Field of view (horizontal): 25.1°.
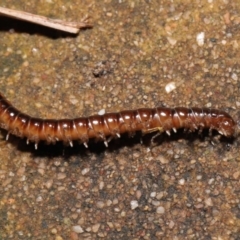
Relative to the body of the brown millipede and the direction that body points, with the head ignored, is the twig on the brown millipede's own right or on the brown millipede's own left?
on the brown millipede's own left

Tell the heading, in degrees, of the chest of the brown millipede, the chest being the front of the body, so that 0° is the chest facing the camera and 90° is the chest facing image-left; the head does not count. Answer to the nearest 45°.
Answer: approximately 270°
